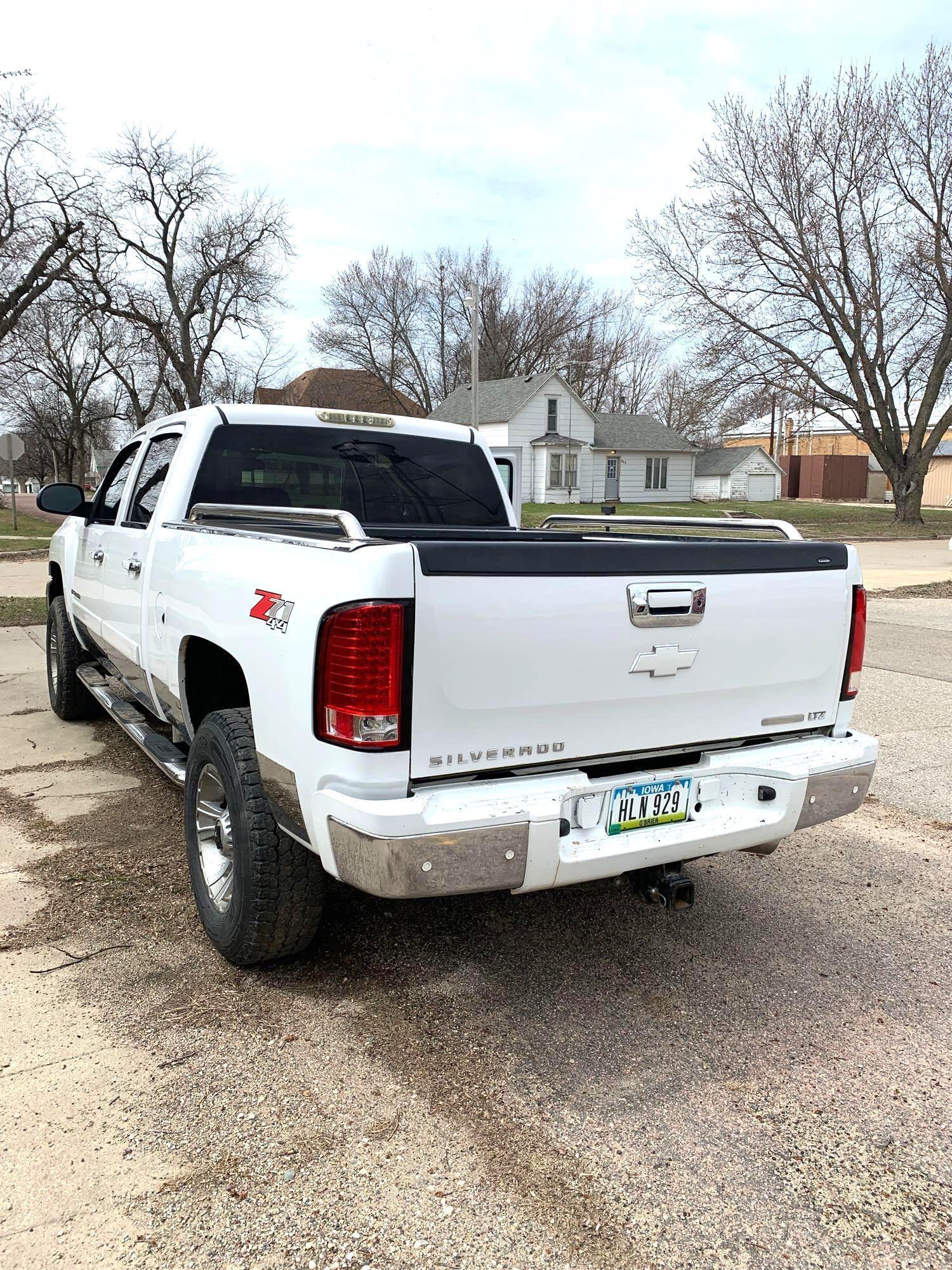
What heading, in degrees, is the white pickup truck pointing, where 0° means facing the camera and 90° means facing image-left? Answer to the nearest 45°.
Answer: approximately 135°

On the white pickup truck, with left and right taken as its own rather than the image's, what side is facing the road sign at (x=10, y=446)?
front

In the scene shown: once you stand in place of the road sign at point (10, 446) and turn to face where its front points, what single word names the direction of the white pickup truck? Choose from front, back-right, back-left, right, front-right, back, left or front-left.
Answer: back

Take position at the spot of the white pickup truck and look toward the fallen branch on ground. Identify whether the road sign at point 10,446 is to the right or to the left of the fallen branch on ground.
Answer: right

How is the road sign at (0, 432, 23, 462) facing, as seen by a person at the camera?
facing away from the viewer

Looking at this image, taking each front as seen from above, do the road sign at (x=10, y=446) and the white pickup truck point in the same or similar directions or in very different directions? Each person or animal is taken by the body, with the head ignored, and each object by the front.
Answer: same or similar directions

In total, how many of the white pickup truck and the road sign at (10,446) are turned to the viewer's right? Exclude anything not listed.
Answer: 0

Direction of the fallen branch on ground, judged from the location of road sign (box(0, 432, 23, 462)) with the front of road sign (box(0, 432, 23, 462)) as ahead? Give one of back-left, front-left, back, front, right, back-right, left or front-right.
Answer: back
